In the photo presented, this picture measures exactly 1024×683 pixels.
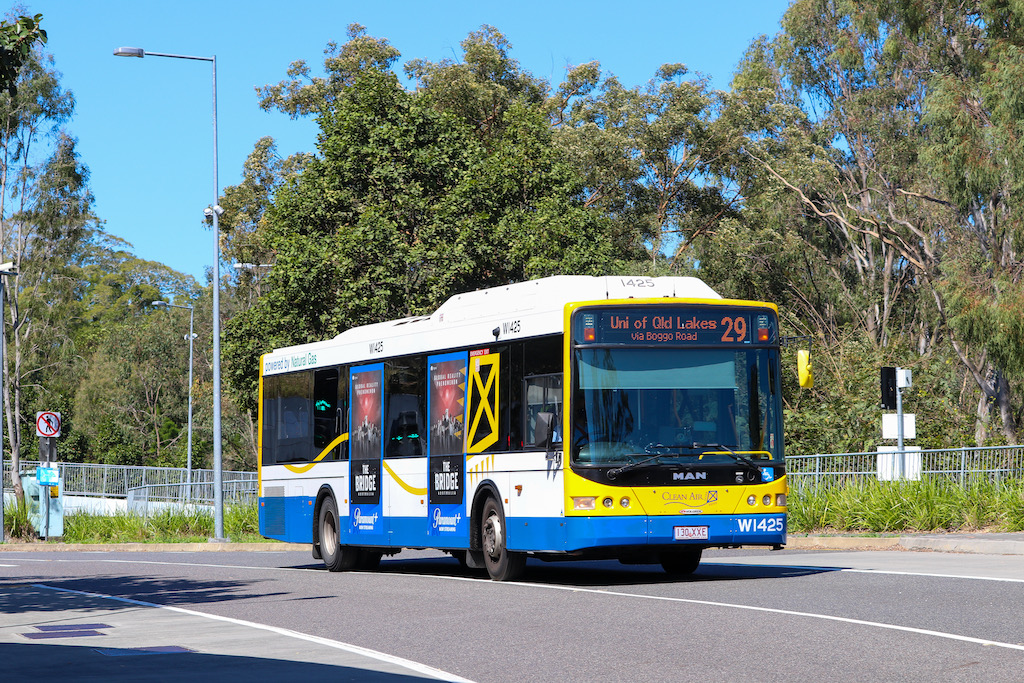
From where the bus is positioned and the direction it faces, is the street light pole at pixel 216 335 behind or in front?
behind

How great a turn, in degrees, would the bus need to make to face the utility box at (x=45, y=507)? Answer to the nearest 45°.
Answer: approximately 180°

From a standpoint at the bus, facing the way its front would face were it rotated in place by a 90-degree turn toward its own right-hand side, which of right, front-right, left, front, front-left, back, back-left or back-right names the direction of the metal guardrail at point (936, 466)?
back

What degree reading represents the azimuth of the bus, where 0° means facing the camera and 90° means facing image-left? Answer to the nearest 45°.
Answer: approximately 315°

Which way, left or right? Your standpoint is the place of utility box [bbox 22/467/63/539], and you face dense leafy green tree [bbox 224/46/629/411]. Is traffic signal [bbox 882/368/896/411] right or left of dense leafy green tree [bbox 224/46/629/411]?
right

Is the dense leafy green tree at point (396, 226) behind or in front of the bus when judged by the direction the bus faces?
behind

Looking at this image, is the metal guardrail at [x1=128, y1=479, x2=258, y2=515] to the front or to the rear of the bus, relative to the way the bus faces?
to the rear

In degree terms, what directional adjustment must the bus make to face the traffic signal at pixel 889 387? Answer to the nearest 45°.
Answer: approximately 90° to its left

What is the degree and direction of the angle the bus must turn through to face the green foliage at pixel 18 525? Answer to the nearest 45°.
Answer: approximately 180°
